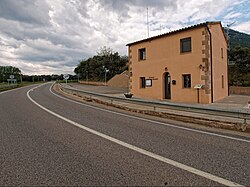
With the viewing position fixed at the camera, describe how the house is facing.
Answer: facing the viewer and to the left of the viewer
